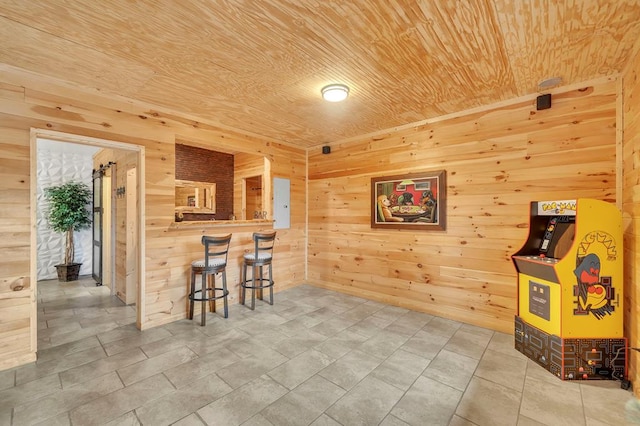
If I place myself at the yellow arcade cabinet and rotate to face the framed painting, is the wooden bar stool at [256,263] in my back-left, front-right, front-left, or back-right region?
front-left

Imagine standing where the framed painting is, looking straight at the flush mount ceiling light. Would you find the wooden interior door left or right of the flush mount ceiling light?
right

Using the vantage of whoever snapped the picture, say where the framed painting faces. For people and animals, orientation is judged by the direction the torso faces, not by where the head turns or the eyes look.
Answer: facing the viewer and to the left of the viewer

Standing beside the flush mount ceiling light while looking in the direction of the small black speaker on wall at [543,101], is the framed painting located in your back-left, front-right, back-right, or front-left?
front-left

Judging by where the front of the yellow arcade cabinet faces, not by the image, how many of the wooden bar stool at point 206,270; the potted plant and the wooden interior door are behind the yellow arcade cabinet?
0

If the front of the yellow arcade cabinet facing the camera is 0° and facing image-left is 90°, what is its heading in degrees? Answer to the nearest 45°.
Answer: approximately 45°

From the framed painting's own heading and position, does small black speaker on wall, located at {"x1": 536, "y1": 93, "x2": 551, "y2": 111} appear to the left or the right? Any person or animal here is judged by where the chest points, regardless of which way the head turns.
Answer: on its left

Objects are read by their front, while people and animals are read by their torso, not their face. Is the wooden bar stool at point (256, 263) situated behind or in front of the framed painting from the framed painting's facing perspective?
in front

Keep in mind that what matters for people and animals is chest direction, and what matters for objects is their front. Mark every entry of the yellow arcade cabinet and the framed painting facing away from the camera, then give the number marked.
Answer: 0

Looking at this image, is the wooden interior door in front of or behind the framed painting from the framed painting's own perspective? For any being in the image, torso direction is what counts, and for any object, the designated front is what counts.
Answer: in front

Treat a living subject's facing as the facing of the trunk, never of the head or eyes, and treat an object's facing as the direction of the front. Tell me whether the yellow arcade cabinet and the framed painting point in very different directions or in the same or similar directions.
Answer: same or similar directions

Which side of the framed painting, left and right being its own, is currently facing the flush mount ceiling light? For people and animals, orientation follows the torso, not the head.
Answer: front

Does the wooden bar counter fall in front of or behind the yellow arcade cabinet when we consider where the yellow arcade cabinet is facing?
in front
